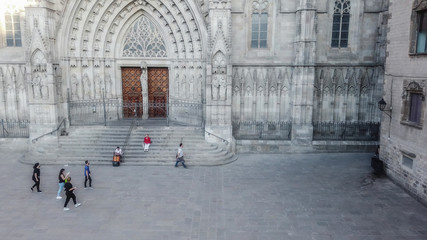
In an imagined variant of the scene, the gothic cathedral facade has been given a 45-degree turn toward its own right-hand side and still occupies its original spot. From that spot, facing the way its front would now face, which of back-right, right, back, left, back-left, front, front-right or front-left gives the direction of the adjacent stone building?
left

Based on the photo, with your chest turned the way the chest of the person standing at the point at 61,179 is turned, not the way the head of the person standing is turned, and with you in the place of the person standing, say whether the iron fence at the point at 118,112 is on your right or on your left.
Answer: on your left

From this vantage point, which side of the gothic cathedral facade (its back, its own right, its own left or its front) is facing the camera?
front

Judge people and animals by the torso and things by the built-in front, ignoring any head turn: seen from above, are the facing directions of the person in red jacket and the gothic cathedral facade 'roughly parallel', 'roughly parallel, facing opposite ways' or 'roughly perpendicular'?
roughly parallel

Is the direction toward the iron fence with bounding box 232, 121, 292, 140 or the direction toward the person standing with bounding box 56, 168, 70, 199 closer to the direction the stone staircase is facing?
the person standing

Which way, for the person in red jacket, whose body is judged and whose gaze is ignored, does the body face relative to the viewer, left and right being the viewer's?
facing the viewer

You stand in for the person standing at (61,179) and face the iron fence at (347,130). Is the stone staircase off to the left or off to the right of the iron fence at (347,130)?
left

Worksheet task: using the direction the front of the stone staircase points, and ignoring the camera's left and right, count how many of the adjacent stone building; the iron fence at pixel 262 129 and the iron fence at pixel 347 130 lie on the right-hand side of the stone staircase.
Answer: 0

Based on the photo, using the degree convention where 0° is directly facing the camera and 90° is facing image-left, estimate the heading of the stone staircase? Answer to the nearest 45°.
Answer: approximately 0°

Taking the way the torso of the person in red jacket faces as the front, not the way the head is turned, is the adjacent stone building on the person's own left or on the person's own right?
on the person's own left

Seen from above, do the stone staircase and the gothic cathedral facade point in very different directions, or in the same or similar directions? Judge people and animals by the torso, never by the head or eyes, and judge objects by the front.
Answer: same or similar directions

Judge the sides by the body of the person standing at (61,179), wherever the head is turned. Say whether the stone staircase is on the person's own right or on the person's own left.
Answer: on the person's own left
